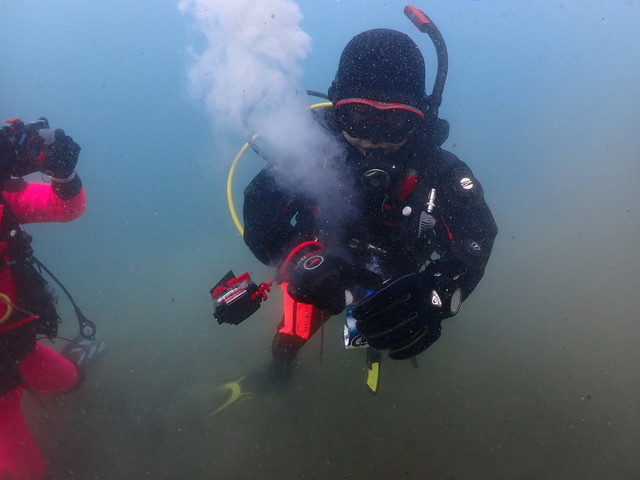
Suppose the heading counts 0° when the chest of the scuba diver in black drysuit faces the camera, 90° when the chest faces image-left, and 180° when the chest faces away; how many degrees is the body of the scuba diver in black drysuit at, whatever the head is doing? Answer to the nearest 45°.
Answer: approximately 0°
